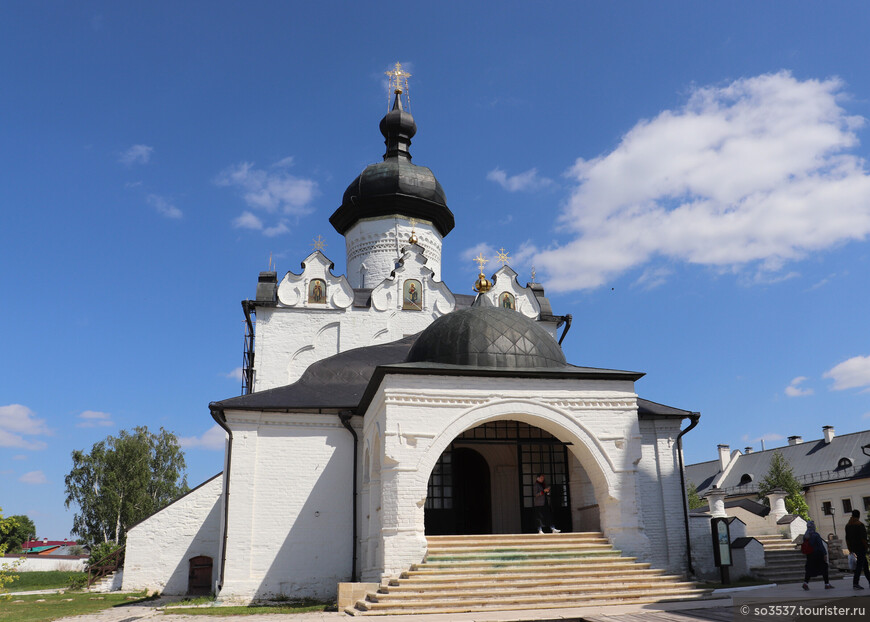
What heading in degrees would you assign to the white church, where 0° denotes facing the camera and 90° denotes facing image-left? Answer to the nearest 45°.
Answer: approximately 0°

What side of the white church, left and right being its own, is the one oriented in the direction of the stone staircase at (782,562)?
left

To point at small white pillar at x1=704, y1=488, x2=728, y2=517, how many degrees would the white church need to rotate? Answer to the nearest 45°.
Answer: approximately 90° to its left

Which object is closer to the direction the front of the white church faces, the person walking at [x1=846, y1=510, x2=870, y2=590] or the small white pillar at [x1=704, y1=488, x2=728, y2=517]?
the person walking

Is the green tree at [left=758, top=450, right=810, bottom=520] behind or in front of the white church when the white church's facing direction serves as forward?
behind

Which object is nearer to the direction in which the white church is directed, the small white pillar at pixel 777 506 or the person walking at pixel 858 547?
the person walking

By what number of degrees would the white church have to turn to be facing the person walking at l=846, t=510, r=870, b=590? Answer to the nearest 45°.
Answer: approximately 45° to its left

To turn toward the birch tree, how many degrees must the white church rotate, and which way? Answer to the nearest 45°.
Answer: approximately 135° to its right
